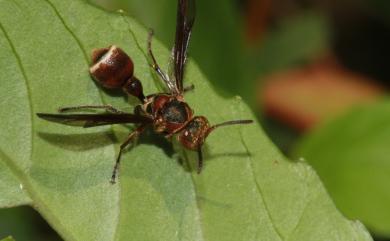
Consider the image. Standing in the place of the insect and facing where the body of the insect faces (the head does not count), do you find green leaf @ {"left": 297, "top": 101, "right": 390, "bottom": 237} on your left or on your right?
on your left

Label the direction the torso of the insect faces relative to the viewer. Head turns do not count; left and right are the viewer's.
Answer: facing the viewer and to the right of the viewer
